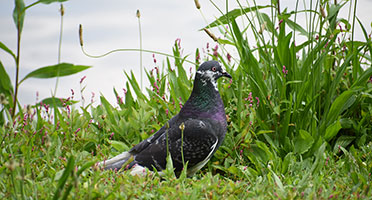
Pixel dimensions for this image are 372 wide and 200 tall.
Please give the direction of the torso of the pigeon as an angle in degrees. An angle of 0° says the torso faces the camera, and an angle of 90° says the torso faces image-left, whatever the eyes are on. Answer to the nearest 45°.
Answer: approximately 270°

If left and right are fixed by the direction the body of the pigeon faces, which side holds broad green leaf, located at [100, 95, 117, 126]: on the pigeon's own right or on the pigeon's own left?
on the pigeon's own left

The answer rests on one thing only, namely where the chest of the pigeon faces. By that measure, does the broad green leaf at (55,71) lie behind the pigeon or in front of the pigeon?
behind

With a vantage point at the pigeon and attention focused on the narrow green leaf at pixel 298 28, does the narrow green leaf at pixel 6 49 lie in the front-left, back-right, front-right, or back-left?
back-left

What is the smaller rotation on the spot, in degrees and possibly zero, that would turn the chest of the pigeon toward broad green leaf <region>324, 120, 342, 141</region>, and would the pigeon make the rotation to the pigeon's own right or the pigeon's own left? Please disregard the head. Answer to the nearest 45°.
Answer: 0° — it already faces it

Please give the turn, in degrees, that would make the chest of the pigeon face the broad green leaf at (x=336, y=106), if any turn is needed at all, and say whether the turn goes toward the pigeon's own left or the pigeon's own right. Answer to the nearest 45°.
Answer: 0° — it already faces it

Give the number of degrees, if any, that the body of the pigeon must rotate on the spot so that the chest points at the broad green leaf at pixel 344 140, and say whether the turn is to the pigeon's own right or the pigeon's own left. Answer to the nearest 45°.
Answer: approximately 45° to the pigeon's own left

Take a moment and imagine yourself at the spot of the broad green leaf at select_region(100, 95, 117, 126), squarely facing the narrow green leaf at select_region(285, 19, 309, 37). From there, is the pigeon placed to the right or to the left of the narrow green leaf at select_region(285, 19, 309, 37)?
right

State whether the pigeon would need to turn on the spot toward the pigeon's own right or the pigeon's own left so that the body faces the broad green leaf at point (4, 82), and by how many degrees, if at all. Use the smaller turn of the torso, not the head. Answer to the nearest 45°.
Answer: approximately 180°
